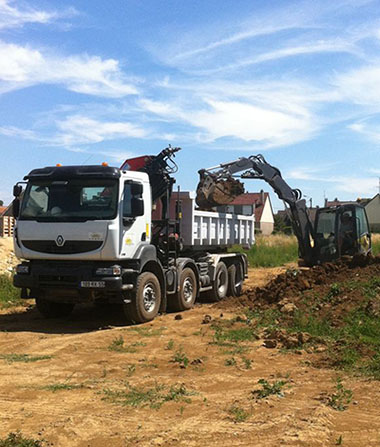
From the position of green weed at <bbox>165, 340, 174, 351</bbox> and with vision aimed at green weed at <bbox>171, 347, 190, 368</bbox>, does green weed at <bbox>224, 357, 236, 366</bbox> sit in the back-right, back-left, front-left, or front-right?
front-left

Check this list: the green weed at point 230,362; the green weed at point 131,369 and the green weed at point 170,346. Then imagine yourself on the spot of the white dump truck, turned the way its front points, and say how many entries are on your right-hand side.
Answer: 0

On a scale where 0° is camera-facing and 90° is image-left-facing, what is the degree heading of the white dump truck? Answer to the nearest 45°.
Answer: approximately 45°

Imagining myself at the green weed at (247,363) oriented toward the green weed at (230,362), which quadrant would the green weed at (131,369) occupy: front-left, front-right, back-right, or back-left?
front-left

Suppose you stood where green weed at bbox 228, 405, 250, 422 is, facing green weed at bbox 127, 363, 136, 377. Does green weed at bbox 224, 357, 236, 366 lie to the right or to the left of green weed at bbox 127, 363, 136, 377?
right

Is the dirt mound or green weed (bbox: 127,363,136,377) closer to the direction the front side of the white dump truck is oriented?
the green weed

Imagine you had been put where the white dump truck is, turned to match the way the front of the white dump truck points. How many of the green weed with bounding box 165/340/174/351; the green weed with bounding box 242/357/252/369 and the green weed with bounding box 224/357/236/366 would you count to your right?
0

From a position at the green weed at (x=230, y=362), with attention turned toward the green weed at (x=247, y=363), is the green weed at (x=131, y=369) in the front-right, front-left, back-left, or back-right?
back-right

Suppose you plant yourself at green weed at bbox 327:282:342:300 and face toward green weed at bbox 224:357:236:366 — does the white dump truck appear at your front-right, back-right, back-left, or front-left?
front-right

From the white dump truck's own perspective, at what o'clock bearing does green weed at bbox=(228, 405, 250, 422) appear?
The green weed is roughly at 10 o'clock from the white dump truck.

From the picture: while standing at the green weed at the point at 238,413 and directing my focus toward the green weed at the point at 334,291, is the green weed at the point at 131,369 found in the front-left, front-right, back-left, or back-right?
front-left

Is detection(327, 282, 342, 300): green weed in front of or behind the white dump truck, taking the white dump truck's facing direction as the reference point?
behind

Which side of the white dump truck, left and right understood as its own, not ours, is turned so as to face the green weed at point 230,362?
left

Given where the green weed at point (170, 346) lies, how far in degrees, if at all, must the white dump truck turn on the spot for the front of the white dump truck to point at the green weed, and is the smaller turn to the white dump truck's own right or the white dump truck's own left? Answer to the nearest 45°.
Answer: approximately 90° to the white dump truck's own left

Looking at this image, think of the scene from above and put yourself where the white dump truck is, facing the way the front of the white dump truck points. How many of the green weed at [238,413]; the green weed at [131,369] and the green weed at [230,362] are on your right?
0

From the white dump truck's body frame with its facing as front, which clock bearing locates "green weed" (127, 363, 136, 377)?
The green weed is roughly at 10 o'clock from the white dump truck.

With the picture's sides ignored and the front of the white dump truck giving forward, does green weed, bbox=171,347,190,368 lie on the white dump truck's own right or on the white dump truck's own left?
on the white dump truck's own left

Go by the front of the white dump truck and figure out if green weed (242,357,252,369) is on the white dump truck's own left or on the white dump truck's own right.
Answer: on the white dump truck's own left
